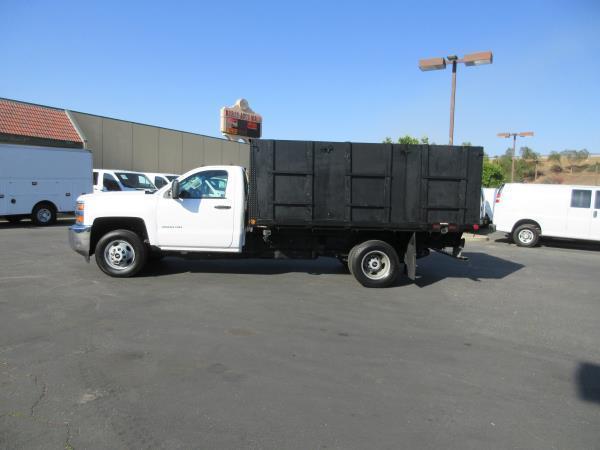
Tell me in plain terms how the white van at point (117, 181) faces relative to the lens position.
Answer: facing the viewer and to the right of the viewer

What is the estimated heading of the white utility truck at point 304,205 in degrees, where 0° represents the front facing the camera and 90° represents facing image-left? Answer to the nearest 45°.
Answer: approximately 90°

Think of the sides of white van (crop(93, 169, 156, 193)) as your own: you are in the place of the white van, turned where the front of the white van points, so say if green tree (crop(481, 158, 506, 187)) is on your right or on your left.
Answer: on your left

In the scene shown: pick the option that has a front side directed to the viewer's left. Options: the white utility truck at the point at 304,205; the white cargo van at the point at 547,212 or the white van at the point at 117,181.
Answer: the white utility truck at the point at 304,205

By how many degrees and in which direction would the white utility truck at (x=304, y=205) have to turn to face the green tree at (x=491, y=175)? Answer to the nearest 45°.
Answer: approximately 135° to its right

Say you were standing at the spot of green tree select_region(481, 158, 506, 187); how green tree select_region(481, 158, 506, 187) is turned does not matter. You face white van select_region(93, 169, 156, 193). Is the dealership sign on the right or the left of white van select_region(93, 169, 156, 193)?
right

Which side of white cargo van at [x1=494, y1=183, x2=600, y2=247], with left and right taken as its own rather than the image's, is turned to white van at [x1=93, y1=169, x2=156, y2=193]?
back

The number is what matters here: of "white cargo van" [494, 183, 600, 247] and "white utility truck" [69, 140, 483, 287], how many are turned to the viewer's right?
1

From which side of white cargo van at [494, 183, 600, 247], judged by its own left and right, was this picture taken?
right

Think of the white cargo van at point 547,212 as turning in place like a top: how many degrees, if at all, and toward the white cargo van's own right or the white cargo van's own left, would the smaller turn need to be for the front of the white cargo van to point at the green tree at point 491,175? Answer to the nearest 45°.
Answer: approximately 90° to the white cargo van's own left

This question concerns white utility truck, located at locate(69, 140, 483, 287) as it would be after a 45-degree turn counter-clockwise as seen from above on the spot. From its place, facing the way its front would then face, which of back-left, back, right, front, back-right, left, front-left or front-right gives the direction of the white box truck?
right

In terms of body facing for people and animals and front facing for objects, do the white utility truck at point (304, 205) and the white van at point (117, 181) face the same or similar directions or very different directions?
very different directions

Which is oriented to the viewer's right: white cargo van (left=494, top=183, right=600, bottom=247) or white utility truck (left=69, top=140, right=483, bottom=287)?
white cargo van (left=494, top=183, right=600, bottom=247)

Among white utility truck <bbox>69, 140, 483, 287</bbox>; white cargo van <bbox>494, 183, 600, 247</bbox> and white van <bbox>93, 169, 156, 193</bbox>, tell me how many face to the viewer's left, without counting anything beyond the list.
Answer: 1
